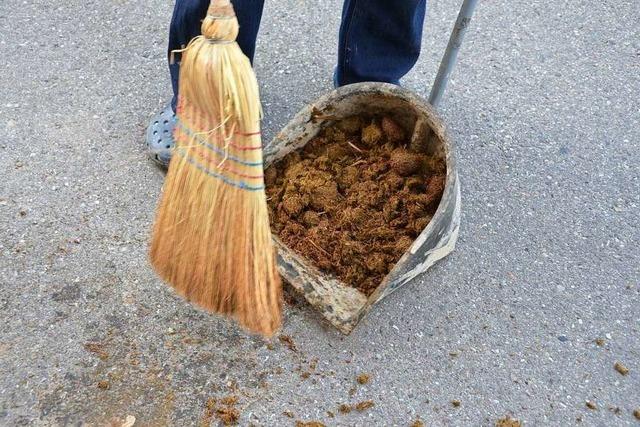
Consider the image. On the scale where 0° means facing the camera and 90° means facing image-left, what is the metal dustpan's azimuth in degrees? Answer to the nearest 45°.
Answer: approximately 45°
